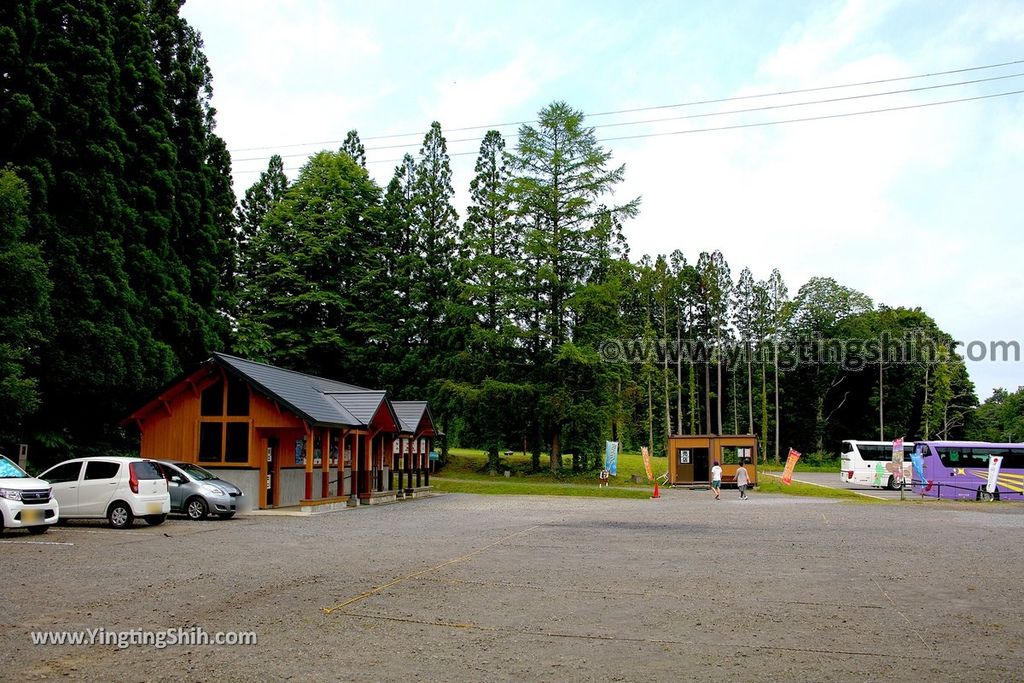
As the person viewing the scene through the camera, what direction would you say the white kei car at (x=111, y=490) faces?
facing away from the viewer and to the left of the viewer

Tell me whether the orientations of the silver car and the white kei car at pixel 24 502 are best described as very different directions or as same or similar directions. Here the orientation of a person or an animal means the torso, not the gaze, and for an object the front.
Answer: same or similar directions

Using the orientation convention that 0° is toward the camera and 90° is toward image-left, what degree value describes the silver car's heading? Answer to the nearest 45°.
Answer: approximately 315°

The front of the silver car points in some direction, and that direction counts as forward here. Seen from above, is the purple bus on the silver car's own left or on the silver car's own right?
on the silver car's own left

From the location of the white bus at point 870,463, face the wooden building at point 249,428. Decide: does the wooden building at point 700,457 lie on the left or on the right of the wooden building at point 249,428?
right

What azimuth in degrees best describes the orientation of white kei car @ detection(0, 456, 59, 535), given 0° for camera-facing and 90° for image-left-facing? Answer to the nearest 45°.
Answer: approximately 315°

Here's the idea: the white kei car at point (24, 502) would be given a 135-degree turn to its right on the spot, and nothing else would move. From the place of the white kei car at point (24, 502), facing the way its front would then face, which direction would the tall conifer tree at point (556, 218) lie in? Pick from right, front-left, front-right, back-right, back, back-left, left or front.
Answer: back-right

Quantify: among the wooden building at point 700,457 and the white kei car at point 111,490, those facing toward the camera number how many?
1

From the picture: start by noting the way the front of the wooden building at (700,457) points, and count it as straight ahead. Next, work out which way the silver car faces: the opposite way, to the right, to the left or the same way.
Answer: to the left

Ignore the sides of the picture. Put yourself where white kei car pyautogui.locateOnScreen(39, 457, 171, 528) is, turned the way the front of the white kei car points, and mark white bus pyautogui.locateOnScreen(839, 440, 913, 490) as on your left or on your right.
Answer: on your right

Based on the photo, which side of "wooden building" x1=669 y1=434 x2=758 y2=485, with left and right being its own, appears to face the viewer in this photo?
front

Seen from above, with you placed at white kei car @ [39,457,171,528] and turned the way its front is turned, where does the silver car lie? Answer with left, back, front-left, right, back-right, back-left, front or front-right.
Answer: right

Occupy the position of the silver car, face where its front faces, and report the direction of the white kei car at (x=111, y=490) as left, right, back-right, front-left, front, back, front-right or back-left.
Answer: right
